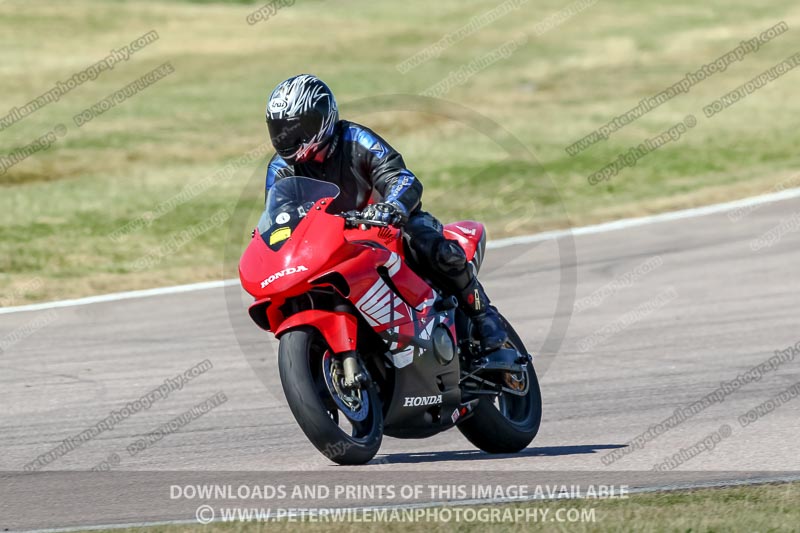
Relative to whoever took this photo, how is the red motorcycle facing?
facing the viewer and to the left of the viewer
